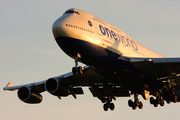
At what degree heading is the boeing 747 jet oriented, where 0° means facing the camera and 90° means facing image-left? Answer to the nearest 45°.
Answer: approximately 45°
